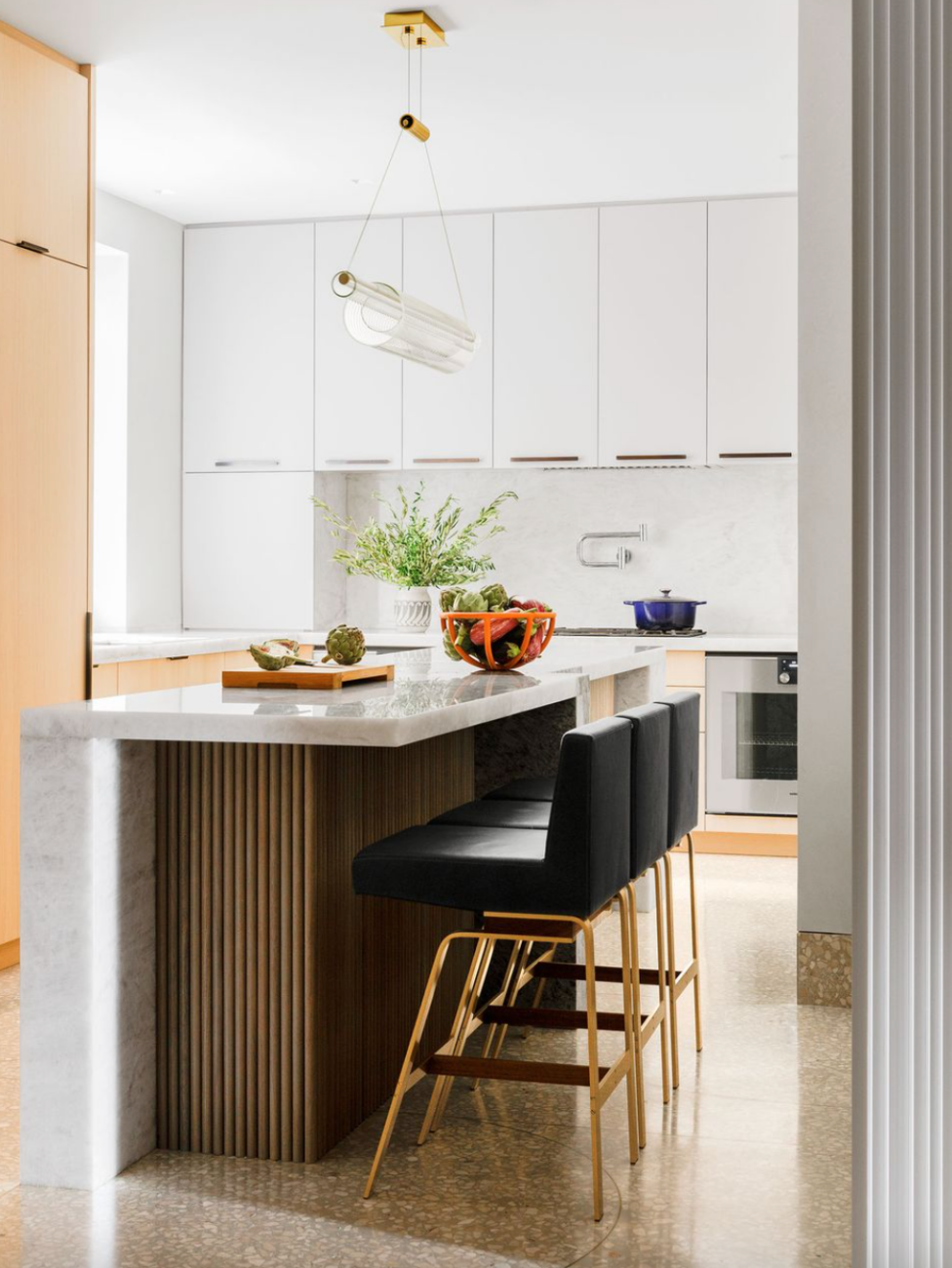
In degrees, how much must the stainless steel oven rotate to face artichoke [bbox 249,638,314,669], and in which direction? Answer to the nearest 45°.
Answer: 0° — it already faces it

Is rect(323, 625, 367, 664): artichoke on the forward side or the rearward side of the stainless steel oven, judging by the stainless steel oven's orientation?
on the forward side

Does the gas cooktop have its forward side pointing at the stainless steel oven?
no

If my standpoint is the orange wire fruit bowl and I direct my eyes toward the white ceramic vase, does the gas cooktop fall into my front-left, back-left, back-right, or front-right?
front-right

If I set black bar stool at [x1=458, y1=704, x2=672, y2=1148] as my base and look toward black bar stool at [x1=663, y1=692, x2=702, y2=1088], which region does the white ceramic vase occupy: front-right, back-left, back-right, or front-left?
front-left

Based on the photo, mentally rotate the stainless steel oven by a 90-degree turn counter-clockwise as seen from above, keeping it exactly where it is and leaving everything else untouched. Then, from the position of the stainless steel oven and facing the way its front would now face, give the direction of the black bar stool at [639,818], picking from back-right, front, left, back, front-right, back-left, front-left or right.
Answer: right

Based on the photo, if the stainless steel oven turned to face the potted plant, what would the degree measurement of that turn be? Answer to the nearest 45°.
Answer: approximately 90° to its right

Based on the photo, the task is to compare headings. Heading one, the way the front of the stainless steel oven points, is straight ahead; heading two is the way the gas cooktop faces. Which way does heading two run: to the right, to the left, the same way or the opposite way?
the same way

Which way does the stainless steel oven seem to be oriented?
toward the camera

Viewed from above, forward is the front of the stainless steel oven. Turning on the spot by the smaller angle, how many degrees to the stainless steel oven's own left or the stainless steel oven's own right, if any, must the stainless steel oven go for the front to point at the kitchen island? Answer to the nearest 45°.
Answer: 0° — it already faces it

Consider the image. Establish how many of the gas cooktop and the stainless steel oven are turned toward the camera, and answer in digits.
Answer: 2

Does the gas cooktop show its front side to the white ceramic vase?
no

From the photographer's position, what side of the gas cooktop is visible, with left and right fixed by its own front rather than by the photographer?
front

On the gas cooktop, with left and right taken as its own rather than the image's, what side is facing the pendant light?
front

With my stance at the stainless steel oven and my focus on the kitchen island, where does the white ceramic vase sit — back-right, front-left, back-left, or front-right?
front-right

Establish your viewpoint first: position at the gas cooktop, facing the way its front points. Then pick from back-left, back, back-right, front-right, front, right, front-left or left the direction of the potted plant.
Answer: right

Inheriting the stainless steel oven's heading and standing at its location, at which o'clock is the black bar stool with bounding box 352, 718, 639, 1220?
The black bar stool is roughly at 12 o'clock from the stainless steel oven.
